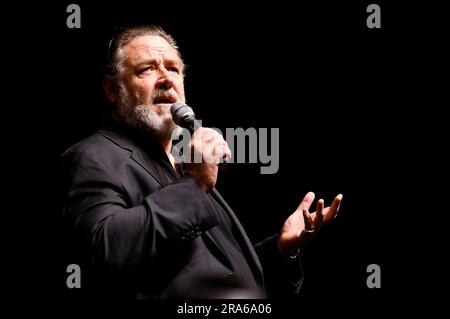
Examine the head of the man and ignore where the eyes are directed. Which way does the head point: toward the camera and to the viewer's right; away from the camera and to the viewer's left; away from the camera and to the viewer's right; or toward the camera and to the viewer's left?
toward the camera and to the viewer's right

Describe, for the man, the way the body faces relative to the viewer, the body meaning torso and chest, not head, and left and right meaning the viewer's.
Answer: facing the viewer and to the right of the viewer
